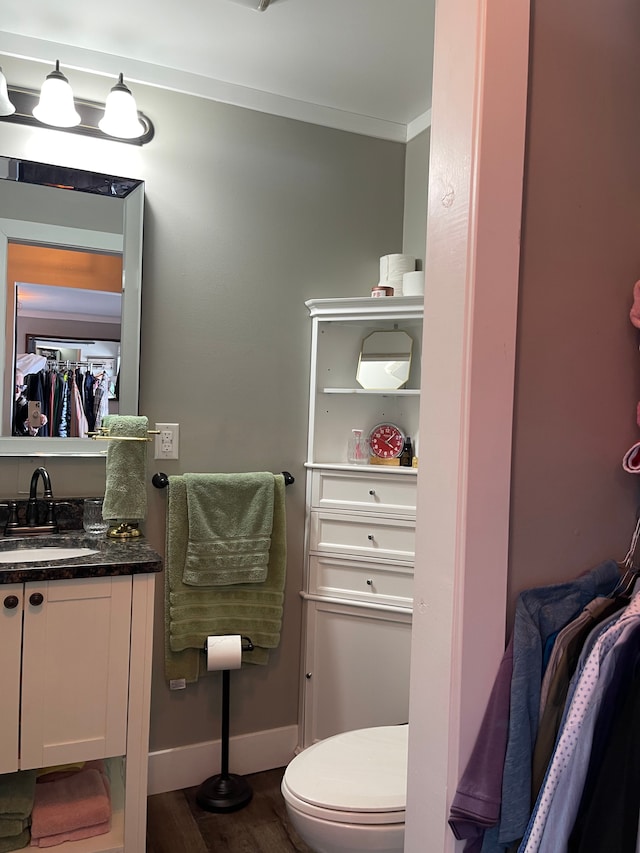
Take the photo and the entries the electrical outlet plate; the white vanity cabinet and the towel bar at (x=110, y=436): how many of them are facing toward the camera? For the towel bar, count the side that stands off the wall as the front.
3

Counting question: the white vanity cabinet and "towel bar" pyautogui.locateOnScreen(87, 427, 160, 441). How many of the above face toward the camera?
2

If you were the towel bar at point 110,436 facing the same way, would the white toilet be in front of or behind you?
in front

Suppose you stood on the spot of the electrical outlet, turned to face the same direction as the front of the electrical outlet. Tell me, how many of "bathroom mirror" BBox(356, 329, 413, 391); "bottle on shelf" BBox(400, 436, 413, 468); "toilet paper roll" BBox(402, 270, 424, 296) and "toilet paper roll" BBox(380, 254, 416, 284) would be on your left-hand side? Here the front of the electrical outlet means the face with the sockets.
4

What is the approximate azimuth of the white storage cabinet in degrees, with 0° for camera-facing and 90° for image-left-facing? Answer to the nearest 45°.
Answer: approximately 45°

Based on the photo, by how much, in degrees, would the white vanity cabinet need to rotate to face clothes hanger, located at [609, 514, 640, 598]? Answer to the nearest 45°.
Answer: approximately 45° to its left

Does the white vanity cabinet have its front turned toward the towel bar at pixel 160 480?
no

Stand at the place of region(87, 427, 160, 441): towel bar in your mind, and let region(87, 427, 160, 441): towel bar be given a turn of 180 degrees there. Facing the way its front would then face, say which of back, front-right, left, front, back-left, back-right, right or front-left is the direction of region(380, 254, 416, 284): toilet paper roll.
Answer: right

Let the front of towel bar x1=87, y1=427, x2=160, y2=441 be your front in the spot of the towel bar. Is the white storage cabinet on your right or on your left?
on your left

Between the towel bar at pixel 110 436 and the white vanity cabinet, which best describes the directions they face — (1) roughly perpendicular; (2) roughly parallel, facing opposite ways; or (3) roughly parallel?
roughly parallel
